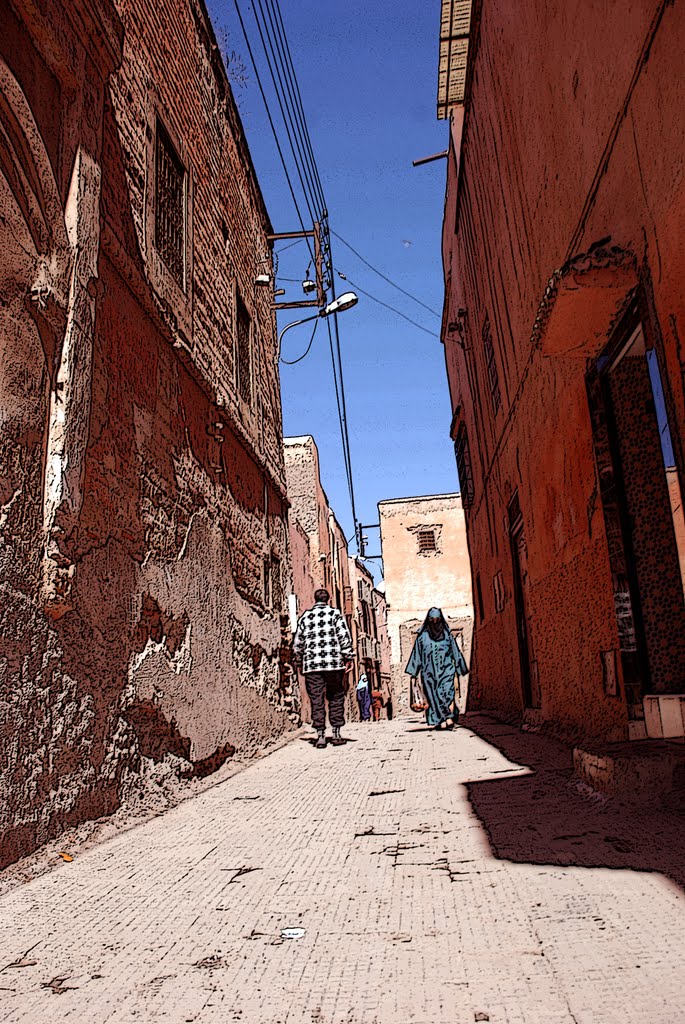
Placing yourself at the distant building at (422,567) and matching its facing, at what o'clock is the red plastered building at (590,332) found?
The red plastered building is roughly at 12 o'clock from the distant building.

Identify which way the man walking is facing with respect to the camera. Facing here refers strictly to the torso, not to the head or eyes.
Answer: away from the camera

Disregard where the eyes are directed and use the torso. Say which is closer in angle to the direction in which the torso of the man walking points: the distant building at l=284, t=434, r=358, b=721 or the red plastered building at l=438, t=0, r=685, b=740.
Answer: the distant building

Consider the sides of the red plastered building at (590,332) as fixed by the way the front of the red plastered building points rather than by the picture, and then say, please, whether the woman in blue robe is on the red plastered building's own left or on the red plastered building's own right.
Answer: on the red plastered building's own right

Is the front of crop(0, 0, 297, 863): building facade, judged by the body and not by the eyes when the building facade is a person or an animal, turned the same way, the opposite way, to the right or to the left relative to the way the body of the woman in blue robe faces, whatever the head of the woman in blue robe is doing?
to the left

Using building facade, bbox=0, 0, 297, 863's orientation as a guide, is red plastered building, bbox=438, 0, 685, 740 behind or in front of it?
in front

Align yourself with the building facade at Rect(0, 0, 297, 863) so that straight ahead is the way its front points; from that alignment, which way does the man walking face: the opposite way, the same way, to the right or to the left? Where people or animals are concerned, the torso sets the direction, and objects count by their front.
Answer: to the left

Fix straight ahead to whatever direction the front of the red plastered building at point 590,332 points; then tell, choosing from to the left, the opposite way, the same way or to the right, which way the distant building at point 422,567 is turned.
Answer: to the left

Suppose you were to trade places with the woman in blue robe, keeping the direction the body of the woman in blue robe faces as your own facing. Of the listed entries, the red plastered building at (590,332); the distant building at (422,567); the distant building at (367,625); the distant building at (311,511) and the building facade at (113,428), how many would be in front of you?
2

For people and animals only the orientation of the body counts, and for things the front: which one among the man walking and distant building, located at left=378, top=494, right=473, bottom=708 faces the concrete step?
the distant building

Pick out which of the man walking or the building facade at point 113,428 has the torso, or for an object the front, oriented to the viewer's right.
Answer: the building facade

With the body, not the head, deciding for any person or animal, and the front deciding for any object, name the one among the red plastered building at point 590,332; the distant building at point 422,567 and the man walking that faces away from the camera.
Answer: the man walking

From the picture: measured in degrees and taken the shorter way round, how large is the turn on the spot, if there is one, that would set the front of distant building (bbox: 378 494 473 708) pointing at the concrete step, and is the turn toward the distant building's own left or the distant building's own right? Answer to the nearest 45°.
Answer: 0° — it already faces it

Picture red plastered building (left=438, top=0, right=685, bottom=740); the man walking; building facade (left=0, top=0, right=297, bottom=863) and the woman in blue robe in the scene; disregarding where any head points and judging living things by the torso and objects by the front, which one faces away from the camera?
the man walking

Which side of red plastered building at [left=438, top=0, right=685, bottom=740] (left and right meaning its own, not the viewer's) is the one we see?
left

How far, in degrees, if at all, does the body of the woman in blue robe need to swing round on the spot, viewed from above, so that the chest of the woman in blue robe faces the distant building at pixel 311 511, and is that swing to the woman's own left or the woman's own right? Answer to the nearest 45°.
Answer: approximately 180°
